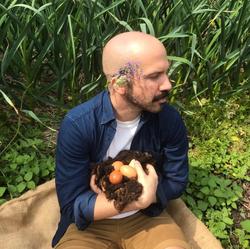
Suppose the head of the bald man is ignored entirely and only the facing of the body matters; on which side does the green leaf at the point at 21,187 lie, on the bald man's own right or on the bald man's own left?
on the bald man's own right

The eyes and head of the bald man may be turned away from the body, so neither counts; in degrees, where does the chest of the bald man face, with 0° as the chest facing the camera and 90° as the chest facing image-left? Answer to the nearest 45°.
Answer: approximately 0°

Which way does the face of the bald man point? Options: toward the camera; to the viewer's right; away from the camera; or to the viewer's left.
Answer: to the viewer's right
